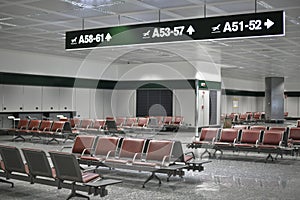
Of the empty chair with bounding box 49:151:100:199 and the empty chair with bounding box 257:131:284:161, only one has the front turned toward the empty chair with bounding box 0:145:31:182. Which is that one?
the empty chair with bounding box 257:131:284:161

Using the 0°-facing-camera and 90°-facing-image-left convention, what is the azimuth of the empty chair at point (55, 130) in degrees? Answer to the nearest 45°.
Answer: approximately 45°

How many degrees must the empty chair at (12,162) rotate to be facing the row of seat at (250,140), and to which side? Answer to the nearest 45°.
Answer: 0° — it already faces it

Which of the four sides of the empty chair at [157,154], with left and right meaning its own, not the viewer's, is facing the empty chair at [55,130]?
right

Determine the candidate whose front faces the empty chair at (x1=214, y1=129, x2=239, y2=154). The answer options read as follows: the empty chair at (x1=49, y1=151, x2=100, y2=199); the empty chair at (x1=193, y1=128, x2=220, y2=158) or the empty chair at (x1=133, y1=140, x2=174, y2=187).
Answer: the empty chair at (x1=49, y1=151, x2=100, y2=199)

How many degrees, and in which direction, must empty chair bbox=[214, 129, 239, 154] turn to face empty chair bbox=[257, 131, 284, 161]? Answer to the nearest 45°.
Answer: approximately 90° to its left

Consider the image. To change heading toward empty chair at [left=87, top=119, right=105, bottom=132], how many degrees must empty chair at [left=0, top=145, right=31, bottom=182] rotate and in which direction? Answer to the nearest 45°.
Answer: approximately 45° to its left

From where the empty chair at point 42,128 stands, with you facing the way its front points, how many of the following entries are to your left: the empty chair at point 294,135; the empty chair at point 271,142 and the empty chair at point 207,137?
3

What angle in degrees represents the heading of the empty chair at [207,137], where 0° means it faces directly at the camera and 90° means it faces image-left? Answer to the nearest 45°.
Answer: approximately 45°
